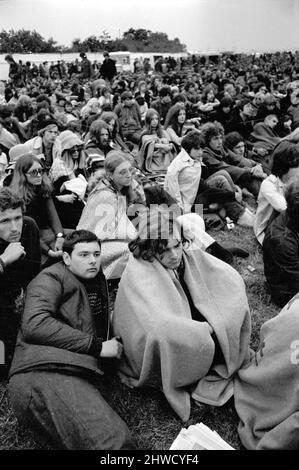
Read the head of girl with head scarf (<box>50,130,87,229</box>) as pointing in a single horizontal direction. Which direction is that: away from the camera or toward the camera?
toward the camera

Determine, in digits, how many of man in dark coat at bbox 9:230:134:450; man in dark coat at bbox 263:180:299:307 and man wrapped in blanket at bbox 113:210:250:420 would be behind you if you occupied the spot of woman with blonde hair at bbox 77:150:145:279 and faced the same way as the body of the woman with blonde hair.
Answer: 0

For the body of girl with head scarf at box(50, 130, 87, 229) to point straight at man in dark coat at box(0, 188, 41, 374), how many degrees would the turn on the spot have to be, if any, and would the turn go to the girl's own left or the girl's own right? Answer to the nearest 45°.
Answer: approximately 45° to the girl's own right

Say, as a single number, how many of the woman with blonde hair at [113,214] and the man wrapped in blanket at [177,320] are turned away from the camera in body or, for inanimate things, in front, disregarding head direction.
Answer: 0

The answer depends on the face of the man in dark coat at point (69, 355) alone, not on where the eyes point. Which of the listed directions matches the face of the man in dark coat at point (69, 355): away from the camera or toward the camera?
toward the camera

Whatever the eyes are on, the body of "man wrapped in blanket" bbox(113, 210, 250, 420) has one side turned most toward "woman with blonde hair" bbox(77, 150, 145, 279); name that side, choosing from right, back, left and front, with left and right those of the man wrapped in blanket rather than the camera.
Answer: back

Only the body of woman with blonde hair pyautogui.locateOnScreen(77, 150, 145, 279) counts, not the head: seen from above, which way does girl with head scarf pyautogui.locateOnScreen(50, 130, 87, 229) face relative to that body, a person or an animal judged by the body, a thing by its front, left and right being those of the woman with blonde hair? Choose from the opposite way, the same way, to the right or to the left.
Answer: the same way

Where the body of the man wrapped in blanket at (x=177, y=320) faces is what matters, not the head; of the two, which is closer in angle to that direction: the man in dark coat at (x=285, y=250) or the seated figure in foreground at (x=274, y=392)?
the seated figure in foreground

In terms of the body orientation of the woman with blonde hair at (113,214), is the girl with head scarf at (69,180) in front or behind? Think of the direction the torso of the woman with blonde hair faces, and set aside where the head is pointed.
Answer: behind

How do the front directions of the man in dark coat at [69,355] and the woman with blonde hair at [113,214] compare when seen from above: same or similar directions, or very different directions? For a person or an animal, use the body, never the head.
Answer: same or similar directions

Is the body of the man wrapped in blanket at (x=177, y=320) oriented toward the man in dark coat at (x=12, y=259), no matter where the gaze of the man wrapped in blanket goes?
no

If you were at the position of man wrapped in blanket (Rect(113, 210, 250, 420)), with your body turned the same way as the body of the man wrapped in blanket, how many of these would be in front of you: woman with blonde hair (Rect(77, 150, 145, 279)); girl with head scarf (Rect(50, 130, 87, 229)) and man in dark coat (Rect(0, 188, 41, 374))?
0

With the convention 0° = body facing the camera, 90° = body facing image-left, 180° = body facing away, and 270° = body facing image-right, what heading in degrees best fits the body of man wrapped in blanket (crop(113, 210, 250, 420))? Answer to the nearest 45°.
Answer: approximately 315°

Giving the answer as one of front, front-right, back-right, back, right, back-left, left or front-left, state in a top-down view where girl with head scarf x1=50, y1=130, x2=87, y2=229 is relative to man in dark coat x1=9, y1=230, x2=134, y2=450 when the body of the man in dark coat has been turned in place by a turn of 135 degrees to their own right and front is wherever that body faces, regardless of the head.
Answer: right
